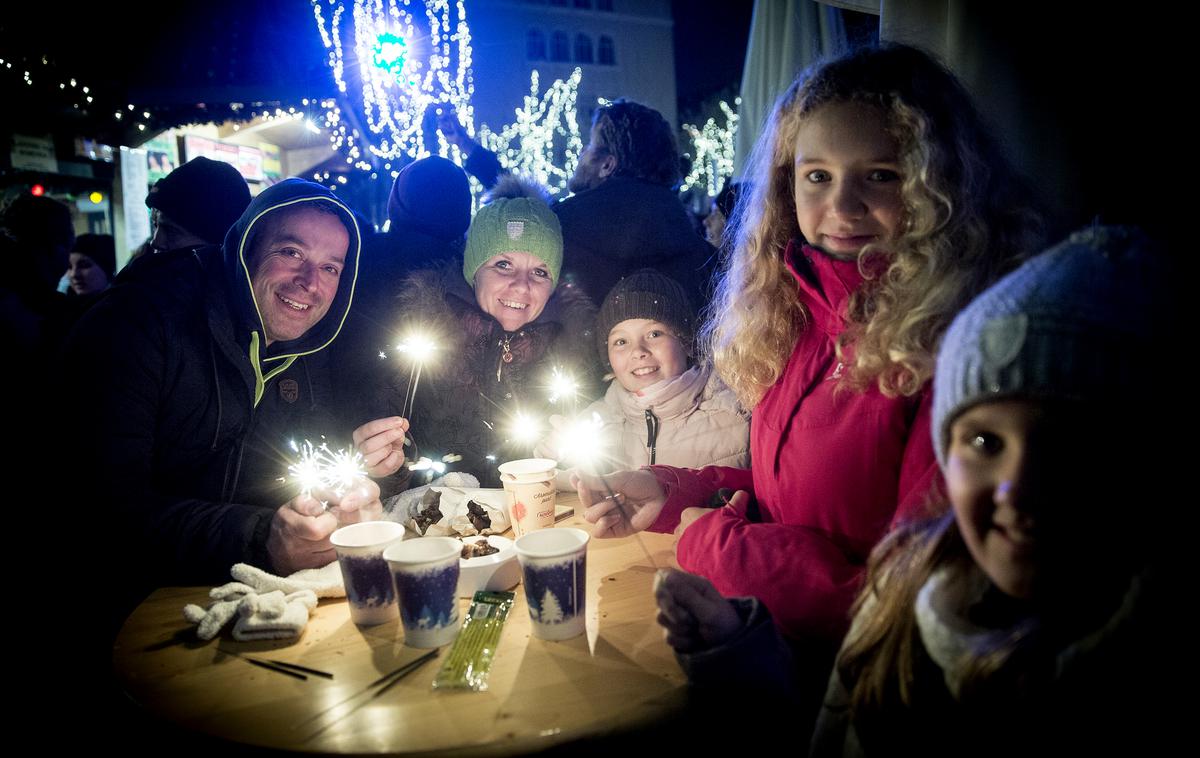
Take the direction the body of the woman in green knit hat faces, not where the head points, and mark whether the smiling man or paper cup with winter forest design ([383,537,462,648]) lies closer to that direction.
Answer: the paper cup with winter forest design

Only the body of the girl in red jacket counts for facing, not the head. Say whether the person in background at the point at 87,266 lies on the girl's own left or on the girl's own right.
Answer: on the girl's own right

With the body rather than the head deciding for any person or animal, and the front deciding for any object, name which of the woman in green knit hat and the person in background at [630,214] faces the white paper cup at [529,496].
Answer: the woman in green knit hat

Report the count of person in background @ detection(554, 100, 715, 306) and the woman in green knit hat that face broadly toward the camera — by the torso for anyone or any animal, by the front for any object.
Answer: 1

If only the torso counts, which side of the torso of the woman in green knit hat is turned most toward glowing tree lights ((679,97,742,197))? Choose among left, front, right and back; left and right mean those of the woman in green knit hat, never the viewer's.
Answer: back

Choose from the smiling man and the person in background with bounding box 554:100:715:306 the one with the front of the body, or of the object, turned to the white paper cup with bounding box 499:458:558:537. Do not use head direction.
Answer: the smiling man

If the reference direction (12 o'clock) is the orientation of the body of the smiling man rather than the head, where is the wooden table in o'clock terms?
The wooden table is roughly at 1 o'clock from the smiling man.

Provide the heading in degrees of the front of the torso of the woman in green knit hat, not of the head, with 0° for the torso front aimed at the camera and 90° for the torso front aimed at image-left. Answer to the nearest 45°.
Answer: approximately 0°

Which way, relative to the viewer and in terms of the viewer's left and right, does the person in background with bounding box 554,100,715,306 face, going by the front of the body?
facing away from the viewer and to the left of the viewer

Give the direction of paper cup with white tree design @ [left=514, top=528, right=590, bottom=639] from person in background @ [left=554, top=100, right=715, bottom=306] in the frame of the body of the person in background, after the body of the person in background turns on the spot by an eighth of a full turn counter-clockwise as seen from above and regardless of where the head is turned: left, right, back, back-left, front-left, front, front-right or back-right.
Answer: left
